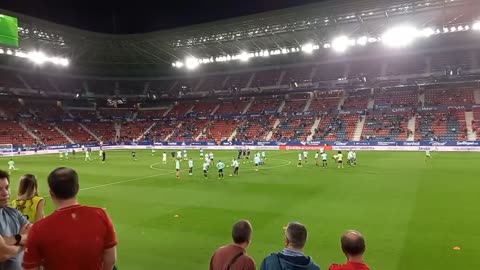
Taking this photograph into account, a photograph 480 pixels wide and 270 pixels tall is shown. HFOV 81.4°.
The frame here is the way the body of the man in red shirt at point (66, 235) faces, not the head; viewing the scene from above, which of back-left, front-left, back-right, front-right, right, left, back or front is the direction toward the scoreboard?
front

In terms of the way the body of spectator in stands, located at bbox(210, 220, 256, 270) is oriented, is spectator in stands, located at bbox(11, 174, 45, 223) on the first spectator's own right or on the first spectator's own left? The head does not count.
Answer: on the first spectator's own left

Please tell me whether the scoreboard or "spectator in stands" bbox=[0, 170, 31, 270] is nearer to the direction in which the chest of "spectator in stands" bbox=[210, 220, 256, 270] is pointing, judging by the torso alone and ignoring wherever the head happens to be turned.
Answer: the scoreboard

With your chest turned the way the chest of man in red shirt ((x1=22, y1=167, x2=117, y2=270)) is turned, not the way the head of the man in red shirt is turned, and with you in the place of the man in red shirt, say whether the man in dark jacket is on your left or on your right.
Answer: on your right

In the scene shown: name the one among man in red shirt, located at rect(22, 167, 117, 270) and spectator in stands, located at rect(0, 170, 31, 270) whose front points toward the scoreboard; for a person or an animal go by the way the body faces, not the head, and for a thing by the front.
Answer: the man in red shirt

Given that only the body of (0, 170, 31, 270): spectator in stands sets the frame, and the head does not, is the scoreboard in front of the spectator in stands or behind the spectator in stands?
behind

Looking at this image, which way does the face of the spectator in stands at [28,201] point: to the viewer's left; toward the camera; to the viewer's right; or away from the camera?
away from the camera

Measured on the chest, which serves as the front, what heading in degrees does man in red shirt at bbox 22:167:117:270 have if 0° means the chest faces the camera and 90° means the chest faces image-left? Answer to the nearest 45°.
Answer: approximately 180°

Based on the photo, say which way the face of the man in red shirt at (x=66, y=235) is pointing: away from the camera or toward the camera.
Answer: away from the camera

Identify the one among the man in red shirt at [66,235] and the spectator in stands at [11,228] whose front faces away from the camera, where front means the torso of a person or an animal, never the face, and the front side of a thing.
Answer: the man in red shirt

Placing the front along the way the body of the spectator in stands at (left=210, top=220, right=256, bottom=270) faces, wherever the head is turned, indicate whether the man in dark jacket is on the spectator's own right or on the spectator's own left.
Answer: on the spectator's own right

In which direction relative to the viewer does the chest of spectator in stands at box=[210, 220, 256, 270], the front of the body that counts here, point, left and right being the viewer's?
facing away from the viewer and to the right of the viewer
